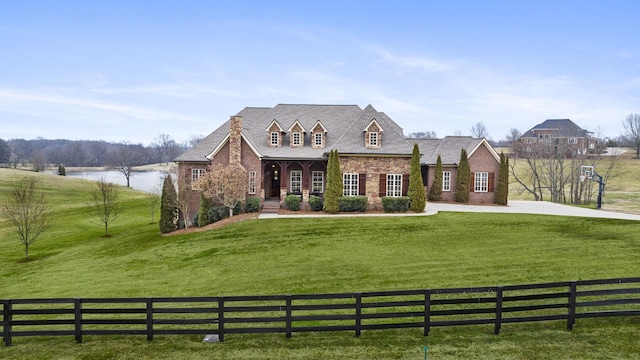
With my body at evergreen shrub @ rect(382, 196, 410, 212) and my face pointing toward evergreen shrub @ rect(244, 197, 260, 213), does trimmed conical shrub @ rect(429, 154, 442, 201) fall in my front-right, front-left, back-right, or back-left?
back-right

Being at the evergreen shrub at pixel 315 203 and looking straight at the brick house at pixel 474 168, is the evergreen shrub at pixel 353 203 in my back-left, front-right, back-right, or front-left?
front-right

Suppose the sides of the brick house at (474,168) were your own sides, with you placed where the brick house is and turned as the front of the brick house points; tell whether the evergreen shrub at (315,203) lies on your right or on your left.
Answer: on your right

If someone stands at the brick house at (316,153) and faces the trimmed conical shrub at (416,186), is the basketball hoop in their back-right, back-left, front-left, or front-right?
front-left

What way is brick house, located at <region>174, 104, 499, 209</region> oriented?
toward the camera
